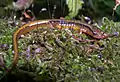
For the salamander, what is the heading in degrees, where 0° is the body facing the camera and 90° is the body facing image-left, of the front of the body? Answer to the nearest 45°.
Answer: approximately 270°

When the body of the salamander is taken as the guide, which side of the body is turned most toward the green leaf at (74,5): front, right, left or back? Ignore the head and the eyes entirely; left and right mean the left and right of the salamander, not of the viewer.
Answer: left
